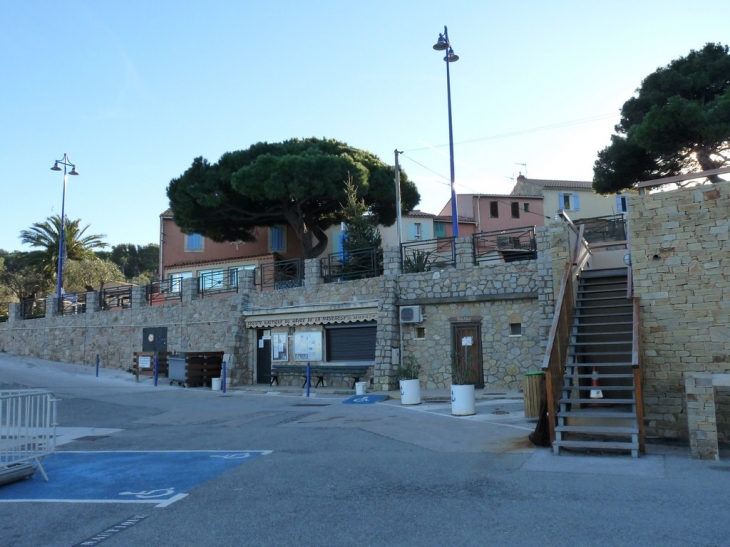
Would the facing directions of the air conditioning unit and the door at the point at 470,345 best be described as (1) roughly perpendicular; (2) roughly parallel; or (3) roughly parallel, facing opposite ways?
roughly parallel

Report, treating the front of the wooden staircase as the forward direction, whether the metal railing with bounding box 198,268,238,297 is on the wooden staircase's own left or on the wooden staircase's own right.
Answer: on the wooden staircase's own right

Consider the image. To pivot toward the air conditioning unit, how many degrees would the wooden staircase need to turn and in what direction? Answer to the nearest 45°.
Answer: approximately 135° to its right

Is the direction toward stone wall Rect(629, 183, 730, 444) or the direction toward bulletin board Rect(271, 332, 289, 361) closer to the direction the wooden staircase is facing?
the stone wall

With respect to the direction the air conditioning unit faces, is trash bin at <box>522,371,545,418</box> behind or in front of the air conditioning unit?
in front

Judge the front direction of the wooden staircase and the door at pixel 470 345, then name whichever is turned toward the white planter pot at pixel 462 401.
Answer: the door

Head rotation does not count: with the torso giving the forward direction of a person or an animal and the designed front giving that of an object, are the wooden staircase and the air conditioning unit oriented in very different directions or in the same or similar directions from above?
same or similar directions

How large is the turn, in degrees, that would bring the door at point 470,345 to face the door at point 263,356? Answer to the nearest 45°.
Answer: approximately 135° to its right

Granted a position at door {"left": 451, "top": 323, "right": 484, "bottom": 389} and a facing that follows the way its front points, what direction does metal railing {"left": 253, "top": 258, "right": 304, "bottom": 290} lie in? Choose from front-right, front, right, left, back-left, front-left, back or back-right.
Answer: back-right

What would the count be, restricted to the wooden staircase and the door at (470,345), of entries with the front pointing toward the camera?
2

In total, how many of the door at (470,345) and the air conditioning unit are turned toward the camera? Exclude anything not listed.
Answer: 2

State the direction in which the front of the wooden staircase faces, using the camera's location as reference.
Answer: facing the viewer

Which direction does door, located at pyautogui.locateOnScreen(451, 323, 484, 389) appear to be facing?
toward the camera
